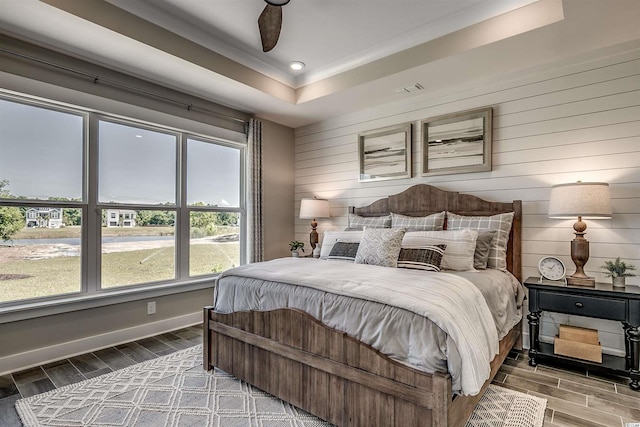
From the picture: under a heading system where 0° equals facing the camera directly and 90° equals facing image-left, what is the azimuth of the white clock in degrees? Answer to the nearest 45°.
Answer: approximately 45°

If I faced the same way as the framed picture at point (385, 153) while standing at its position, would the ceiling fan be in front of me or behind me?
in front

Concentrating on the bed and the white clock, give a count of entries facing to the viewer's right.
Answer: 0

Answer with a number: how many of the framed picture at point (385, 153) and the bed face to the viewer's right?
0

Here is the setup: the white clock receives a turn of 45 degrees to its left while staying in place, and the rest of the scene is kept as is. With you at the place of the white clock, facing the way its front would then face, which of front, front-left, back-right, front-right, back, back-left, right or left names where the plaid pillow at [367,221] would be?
right

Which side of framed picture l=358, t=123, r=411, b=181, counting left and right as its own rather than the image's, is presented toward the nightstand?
left

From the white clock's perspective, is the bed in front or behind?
in front

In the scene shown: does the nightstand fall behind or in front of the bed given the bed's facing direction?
behind

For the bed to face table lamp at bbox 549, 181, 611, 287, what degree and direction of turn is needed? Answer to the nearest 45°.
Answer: approximately 180°

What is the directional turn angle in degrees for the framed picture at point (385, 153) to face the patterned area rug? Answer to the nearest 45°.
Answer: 0° — it already faces it

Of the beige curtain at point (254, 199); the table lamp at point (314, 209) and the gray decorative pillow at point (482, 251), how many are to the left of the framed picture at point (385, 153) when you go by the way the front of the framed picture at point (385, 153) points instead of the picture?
1

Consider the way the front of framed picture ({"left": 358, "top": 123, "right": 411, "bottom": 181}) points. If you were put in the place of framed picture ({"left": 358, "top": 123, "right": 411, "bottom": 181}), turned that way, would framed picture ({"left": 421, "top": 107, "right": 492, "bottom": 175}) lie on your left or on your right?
on your left

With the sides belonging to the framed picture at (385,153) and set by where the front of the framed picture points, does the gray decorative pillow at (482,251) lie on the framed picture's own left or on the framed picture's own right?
on the framed picture's own left

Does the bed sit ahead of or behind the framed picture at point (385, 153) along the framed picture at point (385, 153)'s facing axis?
ahead
